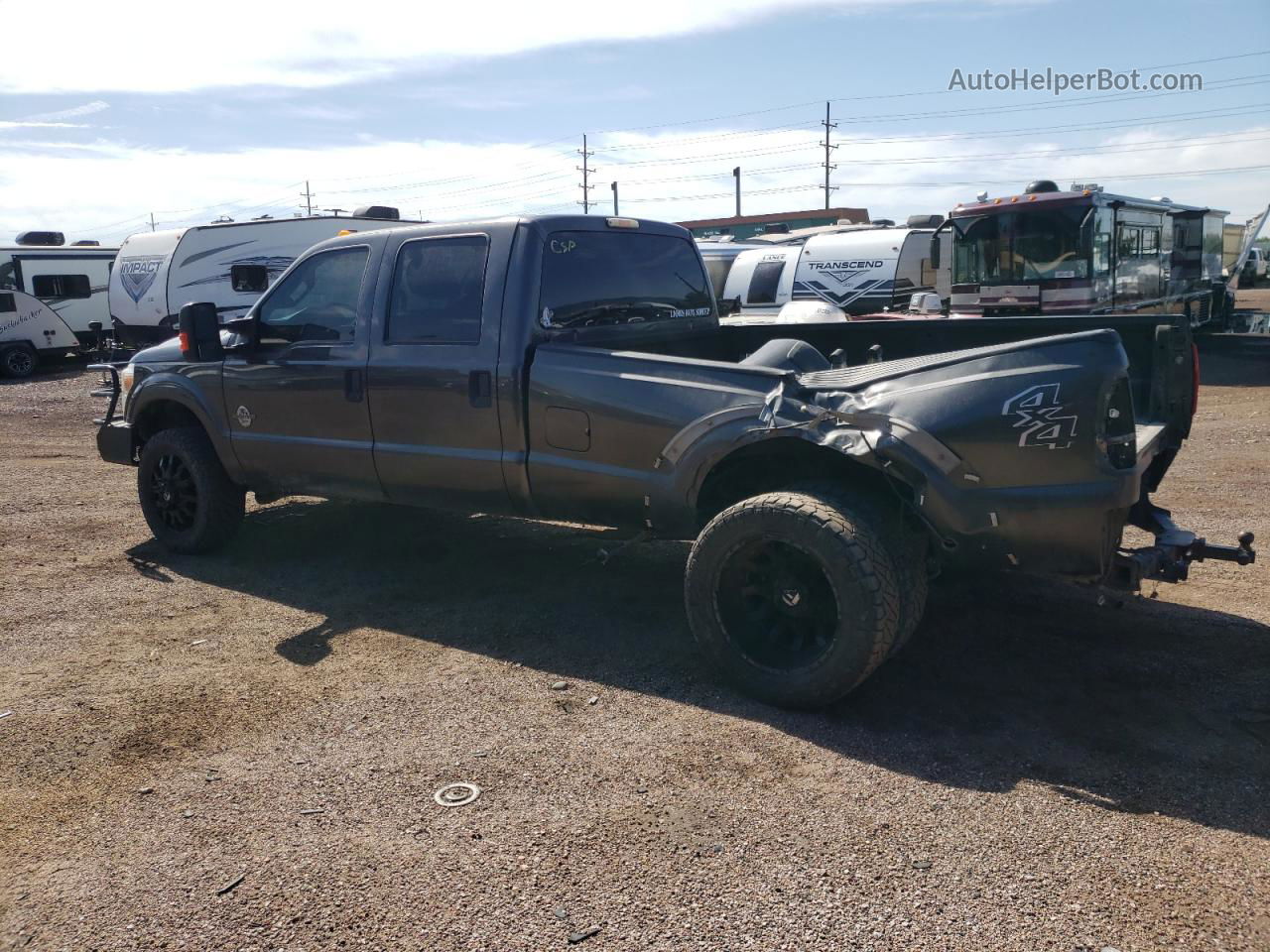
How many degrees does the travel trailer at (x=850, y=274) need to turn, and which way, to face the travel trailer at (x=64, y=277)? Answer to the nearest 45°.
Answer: approximately 45° to its right

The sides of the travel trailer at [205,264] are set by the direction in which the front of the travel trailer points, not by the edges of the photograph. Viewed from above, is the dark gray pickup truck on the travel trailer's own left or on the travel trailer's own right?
on the travel trailer's own left

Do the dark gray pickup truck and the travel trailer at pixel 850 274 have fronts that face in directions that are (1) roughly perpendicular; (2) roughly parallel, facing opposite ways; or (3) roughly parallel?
roughly perpendicular

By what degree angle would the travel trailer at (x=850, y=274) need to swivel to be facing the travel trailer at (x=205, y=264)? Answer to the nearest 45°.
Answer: approximately 45° to its right

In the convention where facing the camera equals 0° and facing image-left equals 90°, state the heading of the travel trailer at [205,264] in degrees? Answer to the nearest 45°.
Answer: approximately 45°

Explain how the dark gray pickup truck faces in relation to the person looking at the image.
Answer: facing away from the viewer and to the left of the viewer
